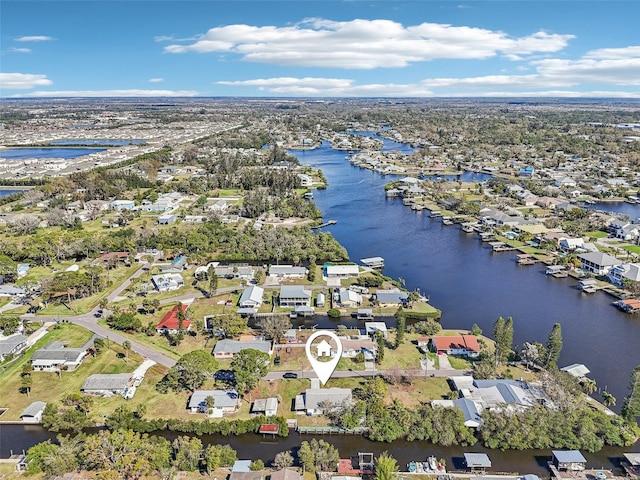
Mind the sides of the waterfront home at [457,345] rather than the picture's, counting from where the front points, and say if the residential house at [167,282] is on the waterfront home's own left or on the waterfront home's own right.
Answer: on the waterfront home's own right

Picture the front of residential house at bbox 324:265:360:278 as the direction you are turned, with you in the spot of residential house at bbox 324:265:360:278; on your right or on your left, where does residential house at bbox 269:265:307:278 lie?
on your right

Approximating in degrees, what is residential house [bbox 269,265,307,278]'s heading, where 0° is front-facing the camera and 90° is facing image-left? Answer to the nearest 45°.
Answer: approximately 0°

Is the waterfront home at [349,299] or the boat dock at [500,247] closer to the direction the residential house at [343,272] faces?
the waterfront home

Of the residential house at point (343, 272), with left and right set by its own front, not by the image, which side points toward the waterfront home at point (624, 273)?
left

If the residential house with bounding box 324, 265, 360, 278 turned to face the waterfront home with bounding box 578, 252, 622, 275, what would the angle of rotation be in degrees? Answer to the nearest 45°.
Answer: approximately 90° to its left

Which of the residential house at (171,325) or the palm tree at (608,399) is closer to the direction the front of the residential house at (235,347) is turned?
the palm tree

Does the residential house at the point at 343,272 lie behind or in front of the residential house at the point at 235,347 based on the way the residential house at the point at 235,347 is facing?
behind

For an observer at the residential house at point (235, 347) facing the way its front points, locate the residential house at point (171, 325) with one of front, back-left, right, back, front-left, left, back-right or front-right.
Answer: back-right

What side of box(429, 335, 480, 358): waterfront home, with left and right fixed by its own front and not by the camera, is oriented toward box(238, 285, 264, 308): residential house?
right

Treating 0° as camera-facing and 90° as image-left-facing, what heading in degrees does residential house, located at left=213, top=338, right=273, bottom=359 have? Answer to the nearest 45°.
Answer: approximately 0°

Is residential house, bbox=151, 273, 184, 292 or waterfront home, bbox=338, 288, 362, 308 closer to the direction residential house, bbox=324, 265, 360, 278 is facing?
the waterfront home
